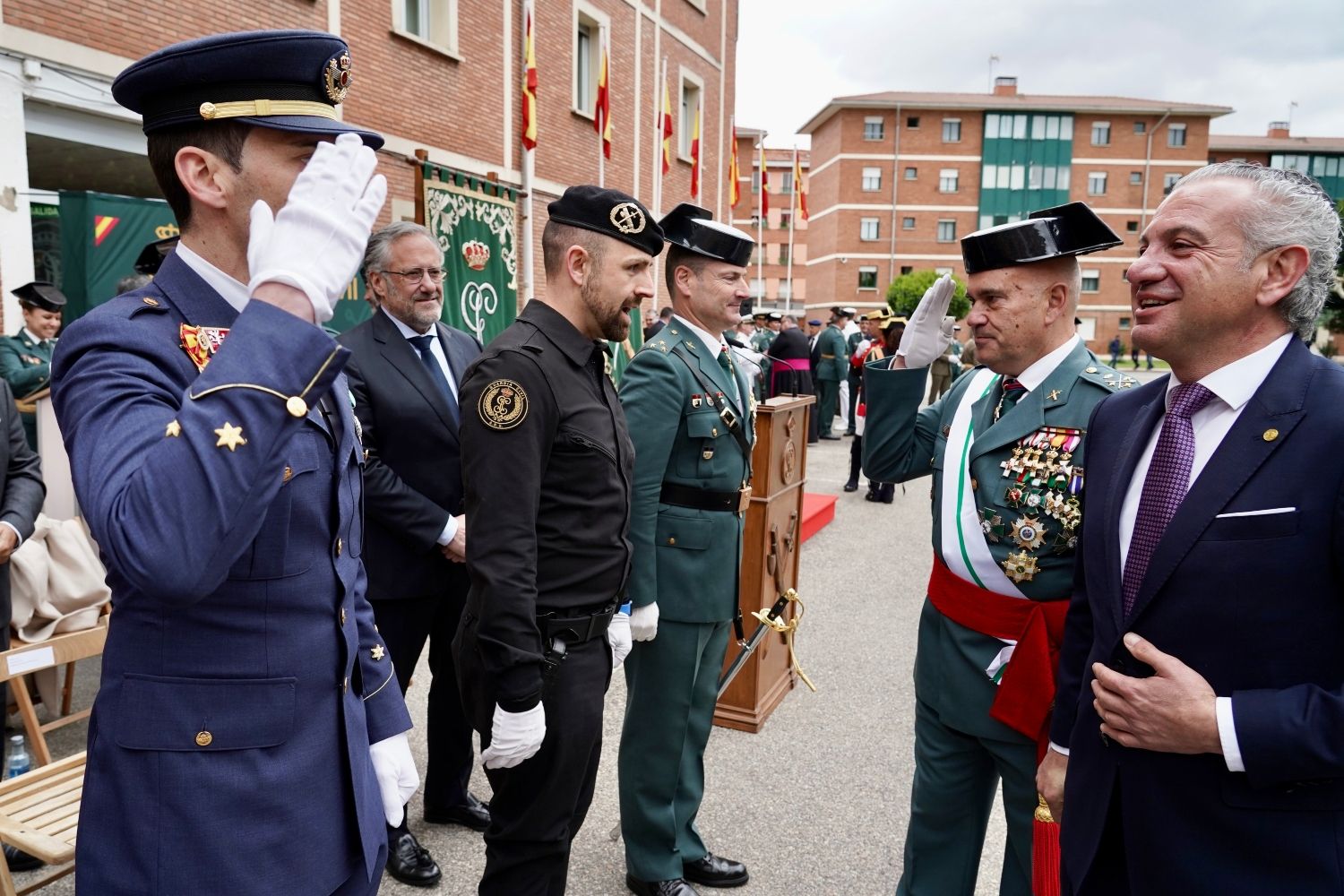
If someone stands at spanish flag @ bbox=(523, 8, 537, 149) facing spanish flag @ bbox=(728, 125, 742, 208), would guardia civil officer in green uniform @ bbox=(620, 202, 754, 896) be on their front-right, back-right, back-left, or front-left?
back-right

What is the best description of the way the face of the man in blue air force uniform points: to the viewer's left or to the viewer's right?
to the viewer's right

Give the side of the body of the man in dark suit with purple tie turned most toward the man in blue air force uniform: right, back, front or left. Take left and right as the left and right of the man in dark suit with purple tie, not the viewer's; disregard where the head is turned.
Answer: front

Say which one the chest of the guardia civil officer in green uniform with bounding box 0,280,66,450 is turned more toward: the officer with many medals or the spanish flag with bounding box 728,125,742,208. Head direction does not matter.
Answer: the officer with many medals

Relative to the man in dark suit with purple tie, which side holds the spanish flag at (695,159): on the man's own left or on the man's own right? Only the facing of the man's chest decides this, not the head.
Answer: on the man's own right

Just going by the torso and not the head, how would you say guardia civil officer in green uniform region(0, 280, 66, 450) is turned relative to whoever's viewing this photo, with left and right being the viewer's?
facing the viewer and to the right of the viewer

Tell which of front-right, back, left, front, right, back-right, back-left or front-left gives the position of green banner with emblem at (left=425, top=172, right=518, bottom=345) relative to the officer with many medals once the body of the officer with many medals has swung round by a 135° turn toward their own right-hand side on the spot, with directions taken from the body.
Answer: front-left

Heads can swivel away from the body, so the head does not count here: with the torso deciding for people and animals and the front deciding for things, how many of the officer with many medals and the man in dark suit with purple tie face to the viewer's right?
0

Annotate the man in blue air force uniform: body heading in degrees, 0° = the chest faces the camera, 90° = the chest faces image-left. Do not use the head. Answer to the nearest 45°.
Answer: approximately 315°

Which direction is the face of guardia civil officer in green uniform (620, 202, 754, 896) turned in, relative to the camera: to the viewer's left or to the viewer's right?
to the viewer's right

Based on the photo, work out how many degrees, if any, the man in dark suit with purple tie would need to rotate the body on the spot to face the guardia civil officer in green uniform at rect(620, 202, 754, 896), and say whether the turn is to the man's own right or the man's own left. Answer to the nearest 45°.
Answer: approximately 90° to the man's own right

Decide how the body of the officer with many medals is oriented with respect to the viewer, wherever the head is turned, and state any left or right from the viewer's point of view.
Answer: facing the viewer and to the left of the viewer
